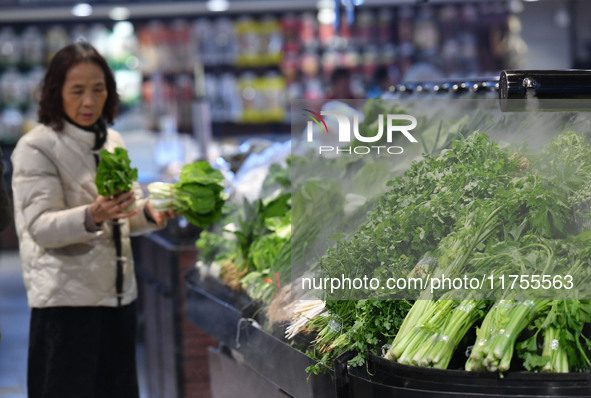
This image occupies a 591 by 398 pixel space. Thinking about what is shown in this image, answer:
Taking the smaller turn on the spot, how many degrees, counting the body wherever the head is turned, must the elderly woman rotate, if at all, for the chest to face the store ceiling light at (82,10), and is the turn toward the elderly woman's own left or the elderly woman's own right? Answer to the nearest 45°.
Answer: approximately 135° to the elderly woman's own left

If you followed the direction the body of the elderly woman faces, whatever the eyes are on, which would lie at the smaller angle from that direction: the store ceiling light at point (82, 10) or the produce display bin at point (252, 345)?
the produce display bin

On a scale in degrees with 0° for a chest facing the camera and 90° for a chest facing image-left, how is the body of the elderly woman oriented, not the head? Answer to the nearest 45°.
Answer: approximately 315°

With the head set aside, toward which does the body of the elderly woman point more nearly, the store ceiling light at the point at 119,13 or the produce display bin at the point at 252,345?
the produce display bin

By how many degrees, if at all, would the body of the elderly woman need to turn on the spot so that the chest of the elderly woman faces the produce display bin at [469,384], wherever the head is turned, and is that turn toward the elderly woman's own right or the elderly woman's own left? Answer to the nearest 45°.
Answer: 0° — they already face it

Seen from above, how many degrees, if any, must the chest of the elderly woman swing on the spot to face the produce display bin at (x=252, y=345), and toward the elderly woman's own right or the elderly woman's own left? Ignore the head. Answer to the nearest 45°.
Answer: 0° — they already face it

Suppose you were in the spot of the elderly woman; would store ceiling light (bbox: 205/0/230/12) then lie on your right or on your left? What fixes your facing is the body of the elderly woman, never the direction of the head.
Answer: on your left

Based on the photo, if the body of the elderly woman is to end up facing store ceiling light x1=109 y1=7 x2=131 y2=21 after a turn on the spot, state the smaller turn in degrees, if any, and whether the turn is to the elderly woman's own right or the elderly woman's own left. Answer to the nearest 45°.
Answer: approximately 135° to the elderly woman's own left
